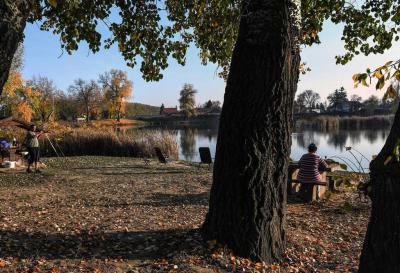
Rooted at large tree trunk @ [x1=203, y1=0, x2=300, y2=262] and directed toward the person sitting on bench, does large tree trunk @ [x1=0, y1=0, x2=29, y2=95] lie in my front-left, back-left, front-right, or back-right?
back-left

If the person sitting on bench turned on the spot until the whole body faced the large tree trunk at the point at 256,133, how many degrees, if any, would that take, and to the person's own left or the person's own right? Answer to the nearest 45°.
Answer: approximately 180°

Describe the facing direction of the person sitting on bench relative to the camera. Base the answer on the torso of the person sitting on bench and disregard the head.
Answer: away from the camera

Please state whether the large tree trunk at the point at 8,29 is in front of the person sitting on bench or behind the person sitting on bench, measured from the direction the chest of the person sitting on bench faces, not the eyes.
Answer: behind

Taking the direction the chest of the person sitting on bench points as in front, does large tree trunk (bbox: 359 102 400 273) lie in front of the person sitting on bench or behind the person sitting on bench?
behind

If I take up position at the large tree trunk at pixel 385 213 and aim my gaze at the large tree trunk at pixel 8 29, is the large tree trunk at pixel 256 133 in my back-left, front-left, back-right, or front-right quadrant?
front-right
